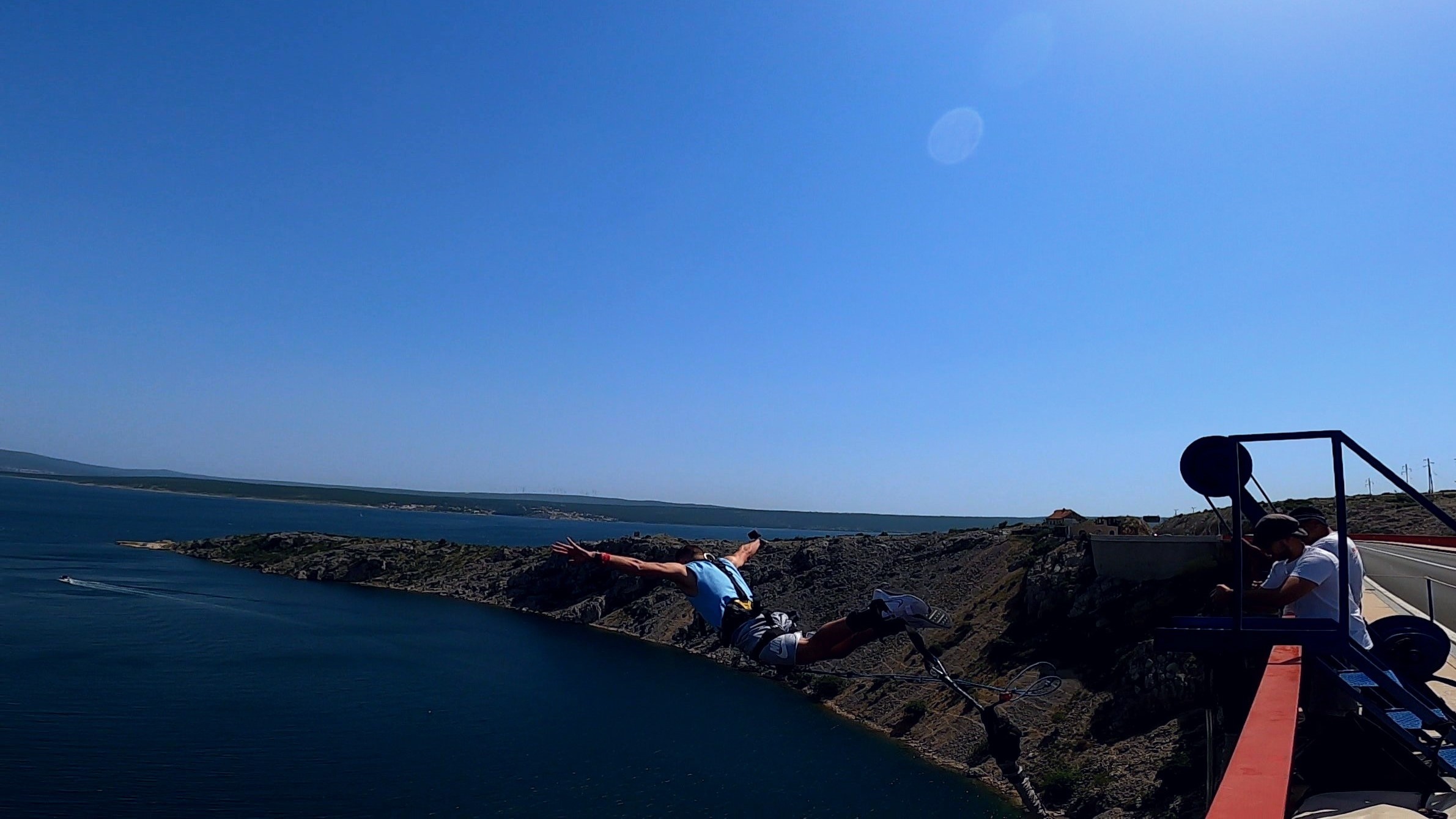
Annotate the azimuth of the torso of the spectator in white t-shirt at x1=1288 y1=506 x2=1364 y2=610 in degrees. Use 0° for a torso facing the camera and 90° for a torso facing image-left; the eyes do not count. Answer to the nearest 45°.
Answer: approximately 90°

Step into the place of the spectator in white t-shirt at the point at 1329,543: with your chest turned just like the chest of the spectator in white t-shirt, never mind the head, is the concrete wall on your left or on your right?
on your right

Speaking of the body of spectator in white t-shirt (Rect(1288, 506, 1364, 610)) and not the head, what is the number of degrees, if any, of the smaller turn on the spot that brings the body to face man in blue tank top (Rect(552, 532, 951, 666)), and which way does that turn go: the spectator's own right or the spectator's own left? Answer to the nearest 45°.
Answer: approximately 45° to the spectator's own left
